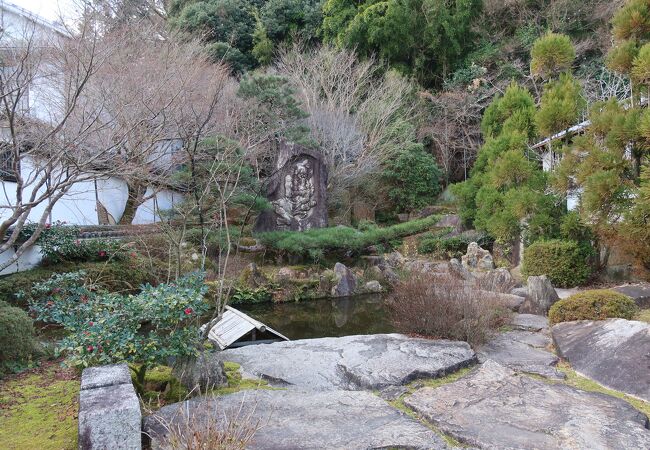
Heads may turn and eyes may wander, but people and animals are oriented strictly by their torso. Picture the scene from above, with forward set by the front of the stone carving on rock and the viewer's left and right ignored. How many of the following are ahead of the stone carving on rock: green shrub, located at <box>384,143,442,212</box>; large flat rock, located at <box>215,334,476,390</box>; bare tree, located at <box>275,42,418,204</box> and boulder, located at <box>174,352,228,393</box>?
2

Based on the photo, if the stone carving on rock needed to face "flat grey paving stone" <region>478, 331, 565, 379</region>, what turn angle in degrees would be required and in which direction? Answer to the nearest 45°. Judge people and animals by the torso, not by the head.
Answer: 0° — it already faces it

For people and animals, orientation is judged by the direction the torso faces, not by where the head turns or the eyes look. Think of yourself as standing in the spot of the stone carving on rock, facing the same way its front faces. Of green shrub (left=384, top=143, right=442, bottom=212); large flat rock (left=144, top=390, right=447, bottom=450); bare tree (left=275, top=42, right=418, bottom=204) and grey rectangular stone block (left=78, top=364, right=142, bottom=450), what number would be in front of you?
2

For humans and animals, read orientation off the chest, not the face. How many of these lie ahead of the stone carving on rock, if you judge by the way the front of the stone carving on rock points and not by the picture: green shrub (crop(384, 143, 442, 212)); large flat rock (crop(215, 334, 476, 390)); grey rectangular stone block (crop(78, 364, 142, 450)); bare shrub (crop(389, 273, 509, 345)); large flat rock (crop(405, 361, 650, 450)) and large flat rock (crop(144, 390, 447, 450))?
5

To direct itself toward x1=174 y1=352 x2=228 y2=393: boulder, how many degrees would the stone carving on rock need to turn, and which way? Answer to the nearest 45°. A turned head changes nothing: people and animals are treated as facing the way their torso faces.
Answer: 0° — it already faces it

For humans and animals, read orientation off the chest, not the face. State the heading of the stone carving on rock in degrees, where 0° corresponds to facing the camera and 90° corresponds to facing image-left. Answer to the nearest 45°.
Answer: approximately 0°

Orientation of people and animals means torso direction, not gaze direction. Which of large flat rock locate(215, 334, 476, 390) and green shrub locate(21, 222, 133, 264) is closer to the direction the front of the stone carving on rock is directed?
the large flat rock

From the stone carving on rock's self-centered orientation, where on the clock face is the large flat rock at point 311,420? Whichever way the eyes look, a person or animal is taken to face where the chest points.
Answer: The large flat rock is roughly at 12 o'clock from the stone carving on rock.

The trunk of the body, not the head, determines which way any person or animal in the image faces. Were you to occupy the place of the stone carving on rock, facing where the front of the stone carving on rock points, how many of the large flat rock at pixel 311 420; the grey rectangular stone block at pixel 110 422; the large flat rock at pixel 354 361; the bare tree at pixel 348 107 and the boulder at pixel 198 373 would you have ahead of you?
4
